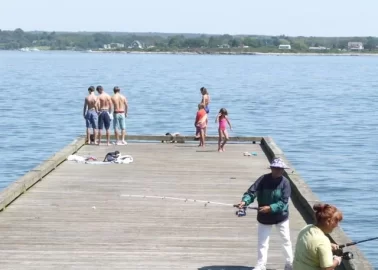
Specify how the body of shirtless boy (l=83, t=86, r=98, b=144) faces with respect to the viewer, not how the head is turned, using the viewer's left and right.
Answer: facing away from the viewer

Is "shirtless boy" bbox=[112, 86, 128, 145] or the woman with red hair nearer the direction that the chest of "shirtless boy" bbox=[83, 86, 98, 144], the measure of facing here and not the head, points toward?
the shirtless boy

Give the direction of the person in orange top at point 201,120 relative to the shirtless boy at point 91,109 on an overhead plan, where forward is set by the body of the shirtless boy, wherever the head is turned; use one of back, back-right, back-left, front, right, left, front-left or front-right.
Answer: right

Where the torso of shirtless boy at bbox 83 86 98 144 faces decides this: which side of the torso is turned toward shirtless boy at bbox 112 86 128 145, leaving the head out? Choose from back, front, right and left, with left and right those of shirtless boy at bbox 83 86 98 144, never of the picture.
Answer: right

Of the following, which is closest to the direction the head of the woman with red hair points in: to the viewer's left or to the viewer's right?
to the viewer's right

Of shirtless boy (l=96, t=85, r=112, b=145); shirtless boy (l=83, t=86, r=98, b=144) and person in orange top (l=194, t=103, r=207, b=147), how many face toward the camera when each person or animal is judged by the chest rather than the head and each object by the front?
0

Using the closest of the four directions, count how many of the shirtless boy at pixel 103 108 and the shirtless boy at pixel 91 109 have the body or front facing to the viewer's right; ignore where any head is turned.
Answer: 0

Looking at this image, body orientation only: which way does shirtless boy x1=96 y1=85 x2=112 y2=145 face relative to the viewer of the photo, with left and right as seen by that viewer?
facing away from the viewer and to the left of the viewer
